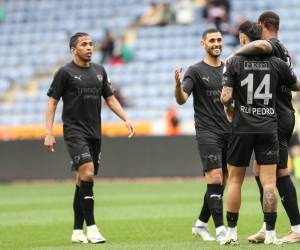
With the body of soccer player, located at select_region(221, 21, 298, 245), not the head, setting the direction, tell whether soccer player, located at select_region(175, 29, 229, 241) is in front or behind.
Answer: in front

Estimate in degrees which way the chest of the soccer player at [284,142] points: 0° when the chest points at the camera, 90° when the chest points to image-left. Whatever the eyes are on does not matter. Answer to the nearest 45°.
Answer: approximately 90°

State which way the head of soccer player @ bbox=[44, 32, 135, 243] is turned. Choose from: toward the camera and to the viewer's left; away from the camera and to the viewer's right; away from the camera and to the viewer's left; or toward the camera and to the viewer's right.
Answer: toward the camera and to the viewer's right

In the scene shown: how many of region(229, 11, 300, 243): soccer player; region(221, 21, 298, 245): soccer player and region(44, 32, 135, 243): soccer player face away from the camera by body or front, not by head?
1

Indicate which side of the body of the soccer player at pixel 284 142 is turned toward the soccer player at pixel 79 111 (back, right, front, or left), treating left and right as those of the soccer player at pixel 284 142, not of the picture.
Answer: front

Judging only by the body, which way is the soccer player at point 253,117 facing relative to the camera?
away from the camera

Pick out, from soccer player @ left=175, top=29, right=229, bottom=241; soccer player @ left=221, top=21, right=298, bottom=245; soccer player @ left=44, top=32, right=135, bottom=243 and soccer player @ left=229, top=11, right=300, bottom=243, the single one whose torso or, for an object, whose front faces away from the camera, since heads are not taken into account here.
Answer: soccer player @ left=221, top=21, right=298, bottom=245

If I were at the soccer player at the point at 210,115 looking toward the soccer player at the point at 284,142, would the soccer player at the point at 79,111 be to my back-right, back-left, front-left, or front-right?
back-right

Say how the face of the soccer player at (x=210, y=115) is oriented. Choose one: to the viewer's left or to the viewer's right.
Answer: to the viewer's right

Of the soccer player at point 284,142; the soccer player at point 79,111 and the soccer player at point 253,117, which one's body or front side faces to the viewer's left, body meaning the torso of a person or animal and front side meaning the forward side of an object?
the soccer player at point 284,142

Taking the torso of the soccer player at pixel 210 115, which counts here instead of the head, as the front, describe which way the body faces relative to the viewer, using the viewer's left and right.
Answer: facing the viewer and to the right of the viewer

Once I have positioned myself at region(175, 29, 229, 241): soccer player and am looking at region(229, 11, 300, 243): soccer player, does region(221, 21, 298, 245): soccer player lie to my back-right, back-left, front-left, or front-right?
front-right

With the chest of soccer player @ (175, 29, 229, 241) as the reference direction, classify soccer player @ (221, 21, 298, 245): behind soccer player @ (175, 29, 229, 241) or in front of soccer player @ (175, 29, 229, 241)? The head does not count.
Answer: in front
